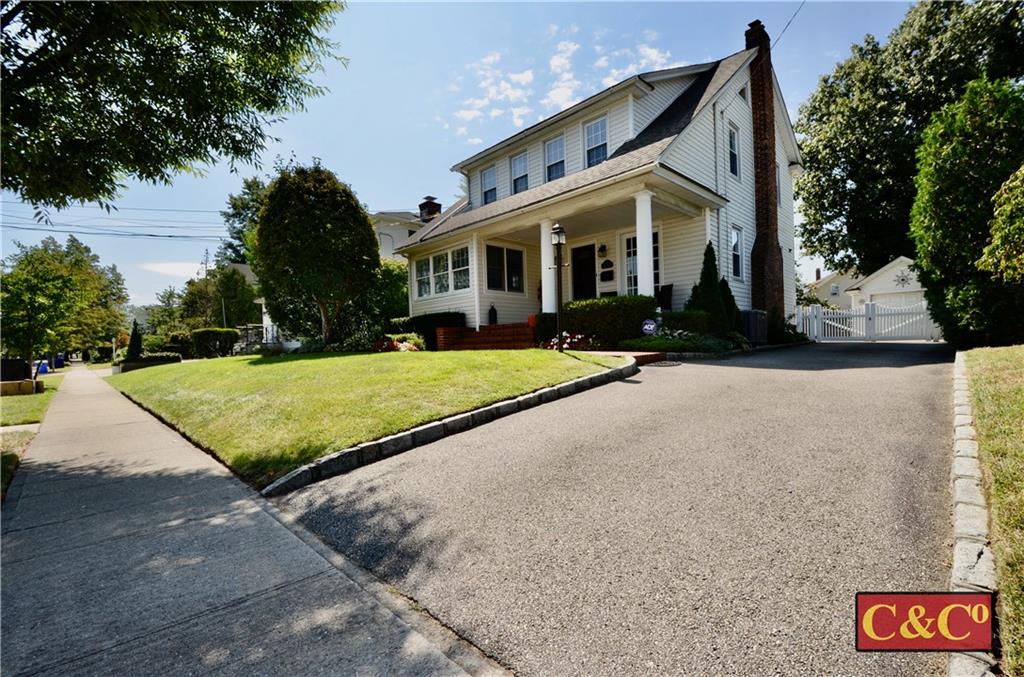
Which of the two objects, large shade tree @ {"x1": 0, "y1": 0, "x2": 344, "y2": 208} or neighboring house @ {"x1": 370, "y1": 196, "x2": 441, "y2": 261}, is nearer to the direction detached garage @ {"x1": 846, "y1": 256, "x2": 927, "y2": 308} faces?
the large shade tree

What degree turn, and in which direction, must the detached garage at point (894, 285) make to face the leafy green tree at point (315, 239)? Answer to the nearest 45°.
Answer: approximately 45° to its right

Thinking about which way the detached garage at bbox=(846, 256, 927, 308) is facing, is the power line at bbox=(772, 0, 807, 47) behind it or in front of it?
in front

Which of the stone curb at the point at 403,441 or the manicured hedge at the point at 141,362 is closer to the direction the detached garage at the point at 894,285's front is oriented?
the stone curb

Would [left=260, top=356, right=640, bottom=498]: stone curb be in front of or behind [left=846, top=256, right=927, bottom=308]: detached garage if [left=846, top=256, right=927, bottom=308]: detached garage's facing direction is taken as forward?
in front

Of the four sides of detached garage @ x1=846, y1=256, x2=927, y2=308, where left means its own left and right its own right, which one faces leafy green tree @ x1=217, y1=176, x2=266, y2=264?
right

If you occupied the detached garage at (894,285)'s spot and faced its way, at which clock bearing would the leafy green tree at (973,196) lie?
The leafy green tree is roughly at 12 o'clock from the detached garage.

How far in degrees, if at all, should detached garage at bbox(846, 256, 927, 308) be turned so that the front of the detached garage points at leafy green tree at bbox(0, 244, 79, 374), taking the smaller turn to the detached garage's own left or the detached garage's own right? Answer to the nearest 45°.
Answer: approximately 45° to the detached garage's own right

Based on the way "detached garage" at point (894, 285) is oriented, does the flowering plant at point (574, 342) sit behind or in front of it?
in front

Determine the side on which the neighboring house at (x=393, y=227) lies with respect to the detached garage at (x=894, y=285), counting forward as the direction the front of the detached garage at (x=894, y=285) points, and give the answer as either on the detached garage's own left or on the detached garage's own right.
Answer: on the detached garage's own right

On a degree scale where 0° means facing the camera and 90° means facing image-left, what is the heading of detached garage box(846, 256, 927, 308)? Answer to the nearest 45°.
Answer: approximately 0°

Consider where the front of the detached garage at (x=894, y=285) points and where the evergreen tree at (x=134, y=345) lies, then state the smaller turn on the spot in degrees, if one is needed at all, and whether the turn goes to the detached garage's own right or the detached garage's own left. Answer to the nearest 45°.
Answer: approximately 45° to the detached garage's own right
